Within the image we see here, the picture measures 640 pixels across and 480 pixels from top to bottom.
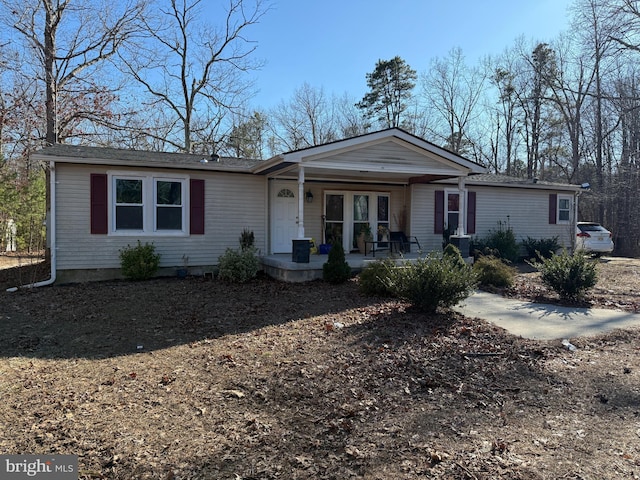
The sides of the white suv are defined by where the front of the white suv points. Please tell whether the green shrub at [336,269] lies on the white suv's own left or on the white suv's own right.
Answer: on the white suv's own left

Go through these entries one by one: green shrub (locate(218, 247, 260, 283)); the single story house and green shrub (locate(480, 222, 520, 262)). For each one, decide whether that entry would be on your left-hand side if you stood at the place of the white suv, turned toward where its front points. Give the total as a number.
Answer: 3

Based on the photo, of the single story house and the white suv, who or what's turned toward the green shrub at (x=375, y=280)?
the single story house

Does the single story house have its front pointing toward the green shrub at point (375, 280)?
yes

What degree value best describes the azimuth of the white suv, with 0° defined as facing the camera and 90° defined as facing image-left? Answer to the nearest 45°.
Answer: approximately 135°

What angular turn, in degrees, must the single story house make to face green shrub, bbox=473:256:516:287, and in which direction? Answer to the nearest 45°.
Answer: approximately 45° to its left

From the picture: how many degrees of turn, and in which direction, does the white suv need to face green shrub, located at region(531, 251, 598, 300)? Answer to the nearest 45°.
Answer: approximately 135° to its left

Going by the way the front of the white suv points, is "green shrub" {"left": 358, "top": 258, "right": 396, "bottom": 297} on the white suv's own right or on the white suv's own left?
on the white suv's own left
